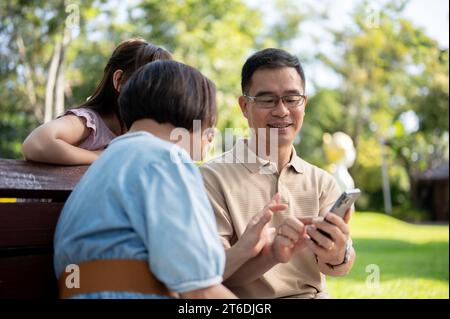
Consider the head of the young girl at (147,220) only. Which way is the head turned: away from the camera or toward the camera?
away from the camera

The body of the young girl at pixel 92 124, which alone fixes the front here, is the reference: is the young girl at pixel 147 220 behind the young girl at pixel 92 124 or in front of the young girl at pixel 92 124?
in front

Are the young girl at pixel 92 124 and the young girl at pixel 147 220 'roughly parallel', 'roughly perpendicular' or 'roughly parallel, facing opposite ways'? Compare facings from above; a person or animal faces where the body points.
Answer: roughly perpendicular

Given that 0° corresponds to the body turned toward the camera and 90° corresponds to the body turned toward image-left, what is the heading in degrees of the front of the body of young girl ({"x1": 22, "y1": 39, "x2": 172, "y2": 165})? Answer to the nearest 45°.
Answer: approximately 315°

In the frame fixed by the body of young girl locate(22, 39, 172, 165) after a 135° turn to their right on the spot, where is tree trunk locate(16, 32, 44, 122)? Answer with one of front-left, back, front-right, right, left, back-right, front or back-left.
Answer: right

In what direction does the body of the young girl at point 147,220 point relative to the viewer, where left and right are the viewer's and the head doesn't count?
facing away from the viewer and to the right of the viewer

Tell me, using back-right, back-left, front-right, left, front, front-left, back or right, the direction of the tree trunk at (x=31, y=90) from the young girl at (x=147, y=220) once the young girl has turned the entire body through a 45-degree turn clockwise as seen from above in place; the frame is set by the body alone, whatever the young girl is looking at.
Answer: left

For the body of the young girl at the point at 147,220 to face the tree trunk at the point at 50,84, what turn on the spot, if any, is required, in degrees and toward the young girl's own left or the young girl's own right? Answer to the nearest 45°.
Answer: approximately 45° to the young girl's own left
